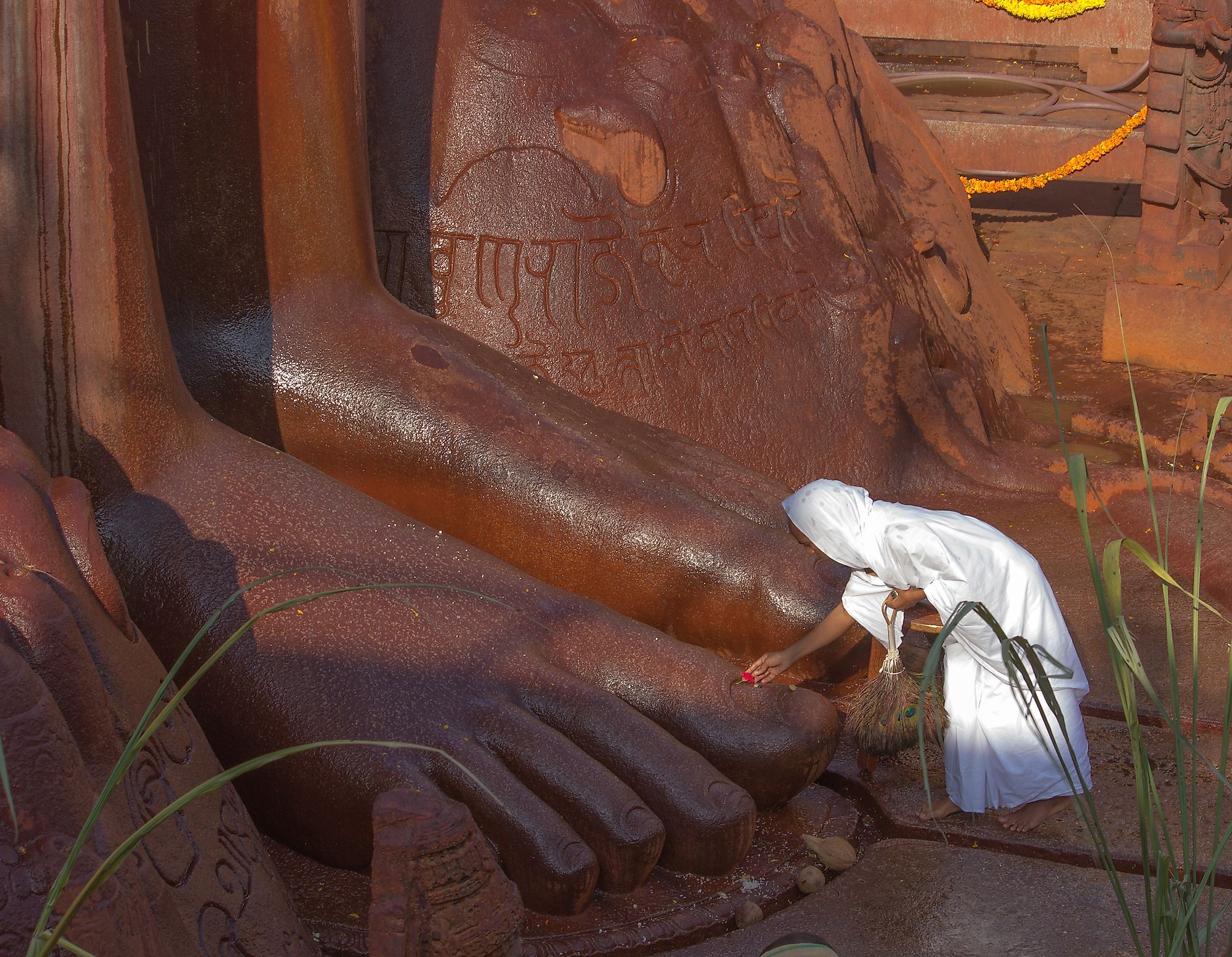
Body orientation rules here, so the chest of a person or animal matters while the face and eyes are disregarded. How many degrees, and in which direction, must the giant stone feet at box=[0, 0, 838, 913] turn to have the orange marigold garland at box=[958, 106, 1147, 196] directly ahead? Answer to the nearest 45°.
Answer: approximately 90° to its left

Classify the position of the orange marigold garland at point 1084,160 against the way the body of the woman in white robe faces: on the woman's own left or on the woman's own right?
on the woman's own right

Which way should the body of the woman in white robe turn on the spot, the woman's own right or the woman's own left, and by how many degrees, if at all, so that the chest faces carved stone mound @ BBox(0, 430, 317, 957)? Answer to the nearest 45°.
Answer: approximately 45° to the woman's own left

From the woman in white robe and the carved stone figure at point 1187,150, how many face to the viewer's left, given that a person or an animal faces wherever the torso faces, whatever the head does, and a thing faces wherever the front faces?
1

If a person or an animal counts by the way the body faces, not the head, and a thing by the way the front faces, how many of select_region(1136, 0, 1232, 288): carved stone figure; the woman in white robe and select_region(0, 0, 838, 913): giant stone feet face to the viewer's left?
1

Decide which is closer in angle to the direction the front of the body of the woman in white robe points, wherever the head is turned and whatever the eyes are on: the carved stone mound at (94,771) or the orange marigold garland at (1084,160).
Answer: the carved stone mound

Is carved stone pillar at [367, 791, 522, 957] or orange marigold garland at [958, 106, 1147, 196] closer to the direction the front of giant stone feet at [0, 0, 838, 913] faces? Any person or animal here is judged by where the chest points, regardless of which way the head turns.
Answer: the carved stone pillar

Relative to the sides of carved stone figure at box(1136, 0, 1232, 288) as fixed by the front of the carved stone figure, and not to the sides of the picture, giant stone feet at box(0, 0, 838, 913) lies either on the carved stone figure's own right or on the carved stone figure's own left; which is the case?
on the carved stone figure's own right

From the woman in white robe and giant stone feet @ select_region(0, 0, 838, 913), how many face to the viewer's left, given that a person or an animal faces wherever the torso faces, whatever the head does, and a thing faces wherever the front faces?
1

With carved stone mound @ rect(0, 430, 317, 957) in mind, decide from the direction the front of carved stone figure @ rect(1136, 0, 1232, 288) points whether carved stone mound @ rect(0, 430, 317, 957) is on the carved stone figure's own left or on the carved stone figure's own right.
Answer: on the carved stone figure's own right

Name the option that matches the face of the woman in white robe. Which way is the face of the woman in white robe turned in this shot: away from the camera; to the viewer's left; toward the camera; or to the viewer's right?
to the viewer's left

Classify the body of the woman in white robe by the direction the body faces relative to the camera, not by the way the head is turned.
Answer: to the viewer's left

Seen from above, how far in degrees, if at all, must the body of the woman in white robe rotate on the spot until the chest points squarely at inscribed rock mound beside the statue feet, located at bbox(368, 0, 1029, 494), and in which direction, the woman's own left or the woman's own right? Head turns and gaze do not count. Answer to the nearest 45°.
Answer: approximately 45° to the woman's own right

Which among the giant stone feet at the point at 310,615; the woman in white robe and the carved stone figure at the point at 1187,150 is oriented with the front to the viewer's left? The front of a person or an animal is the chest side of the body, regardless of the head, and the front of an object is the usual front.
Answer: the woman in white robe

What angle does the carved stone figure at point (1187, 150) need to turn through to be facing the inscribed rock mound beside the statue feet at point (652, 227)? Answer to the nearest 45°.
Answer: approximately 90° to its right

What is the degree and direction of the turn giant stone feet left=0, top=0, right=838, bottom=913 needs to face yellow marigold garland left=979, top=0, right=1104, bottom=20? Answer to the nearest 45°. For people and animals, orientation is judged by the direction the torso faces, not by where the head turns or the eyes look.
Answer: approximately 90° to its left

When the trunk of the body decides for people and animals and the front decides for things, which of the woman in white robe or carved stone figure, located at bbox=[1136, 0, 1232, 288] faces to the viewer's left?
the woman in white robe

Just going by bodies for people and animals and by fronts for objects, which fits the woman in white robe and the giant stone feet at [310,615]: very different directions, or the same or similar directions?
very different directions

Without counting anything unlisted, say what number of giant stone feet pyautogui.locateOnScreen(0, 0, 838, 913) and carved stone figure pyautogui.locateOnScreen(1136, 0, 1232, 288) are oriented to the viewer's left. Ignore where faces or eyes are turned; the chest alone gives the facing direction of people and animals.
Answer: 0

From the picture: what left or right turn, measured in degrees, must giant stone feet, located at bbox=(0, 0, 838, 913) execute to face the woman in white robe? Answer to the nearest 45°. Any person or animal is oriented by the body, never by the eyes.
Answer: approximately 45° to its left
